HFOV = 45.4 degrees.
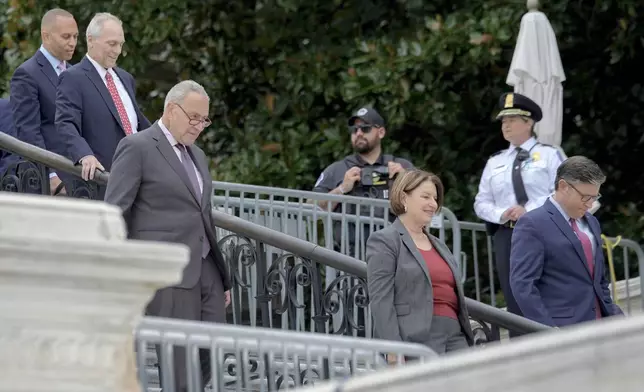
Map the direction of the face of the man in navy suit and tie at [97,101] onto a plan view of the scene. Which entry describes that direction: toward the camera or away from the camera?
toward the camera

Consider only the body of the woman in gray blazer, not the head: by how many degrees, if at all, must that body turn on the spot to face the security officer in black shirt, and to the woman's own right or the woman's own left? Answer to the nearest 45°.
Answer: approximately 135° to the woman's own left

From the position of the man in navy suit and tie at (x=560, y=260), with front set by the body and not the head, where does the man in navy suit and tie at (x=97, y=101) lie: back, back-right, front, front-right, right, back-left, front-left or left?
back-right

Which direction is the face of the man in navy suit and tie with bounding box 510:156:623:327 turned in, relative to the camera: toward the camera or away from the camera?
toward the camera

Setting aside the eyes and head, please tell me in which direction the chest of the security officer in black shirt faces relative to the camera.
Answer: toward the camera

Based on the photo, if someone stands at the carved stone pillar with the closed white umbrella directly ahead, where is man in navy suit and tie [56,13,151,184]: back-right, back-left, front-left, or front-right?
front-left

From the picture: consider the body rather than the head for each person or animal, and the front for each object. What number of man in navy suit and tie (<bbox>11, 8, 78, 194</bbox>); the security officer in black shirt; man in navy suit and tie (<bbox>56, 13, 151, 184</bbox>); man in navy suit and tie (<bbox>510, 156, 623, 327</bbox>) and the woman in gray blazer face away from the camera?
0

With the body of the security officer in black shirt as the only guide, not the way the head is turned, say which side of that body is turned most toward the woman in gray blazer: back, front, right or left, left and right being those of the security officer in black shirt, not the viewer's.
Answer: front

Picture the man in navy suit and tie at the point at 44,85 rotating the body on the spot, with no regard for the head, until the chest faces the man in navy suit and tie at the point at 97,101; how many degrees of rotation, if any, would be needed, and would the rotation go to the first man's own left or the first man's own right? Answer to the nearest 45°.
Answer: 0° — they already face them
